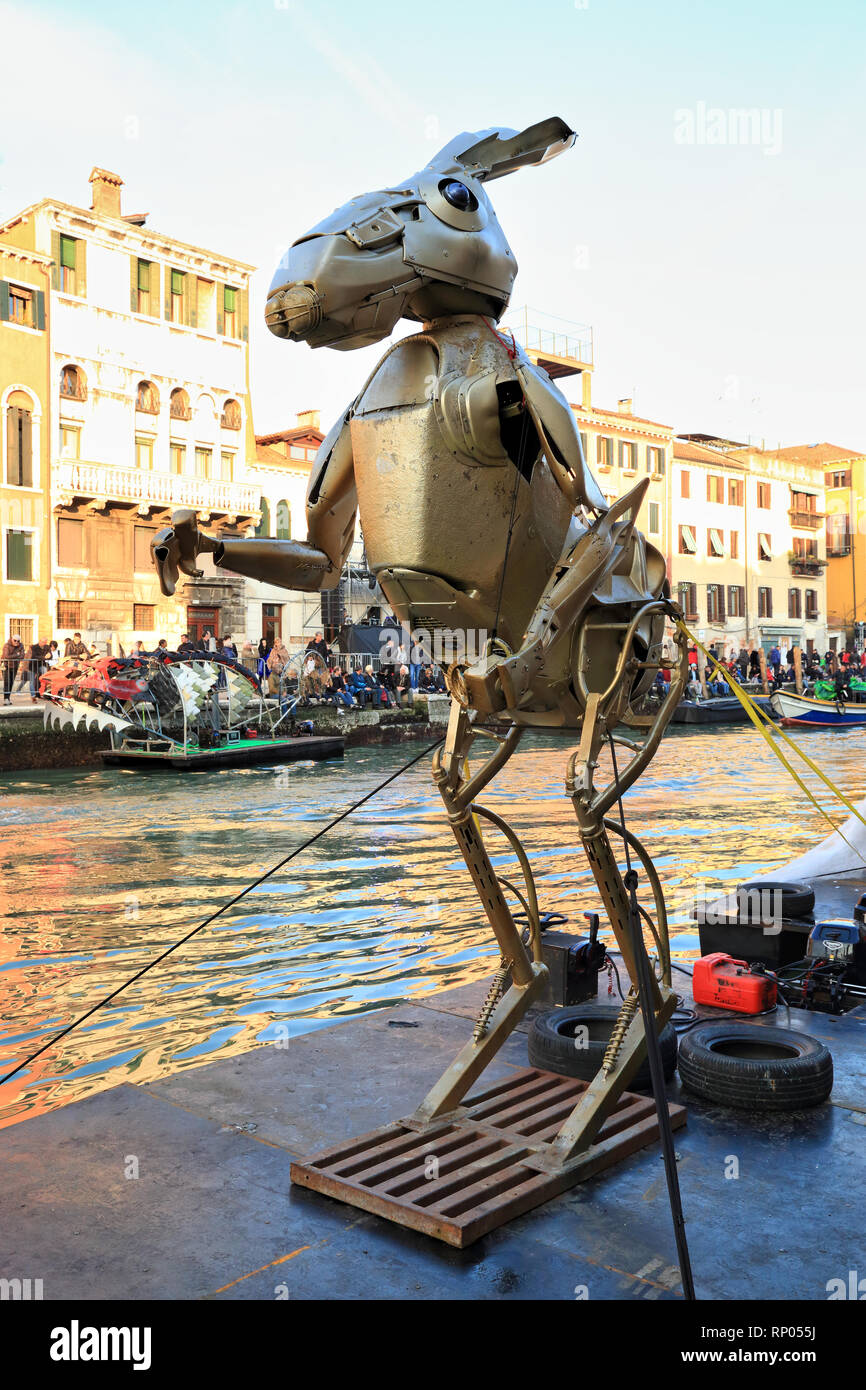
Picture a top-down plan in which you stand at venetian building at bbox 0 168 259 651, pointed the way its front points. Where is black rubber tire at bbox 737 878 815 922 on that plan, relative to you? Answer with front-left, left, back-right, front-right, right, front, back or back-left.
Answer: front-right

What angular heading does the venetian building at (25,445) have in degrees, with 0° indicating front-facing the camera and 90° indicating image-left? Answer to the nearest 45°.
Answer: approximately 315°

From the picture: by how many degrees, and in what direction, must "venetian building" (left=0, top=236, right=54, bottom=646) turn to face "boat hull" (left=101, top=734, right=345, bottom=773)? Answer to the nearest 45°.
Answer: approximately 45° to its right

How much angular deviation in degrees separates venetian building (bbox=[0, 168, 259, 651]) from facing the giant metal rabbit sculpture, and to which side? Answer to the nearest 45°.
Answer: approximately 45° to its right

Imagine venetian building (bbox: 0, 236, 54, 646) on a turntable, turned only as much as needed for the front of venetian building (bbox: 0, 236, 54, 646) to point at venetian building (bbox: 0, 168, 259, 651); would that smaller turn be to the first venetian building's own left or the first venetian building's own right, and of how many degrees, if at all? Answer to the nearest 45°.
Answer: approximately 90° to the first venetian building's own left

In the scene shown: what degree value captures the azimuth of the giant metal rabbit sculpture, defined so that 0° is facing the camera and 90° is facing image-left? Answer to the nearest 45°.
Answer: approximately 45°

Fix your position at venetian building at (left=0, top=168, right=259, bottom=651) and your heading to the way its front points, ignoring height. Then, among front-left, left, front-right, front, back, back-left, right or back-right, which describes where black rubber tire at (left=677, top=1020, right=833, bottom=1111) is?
front-right

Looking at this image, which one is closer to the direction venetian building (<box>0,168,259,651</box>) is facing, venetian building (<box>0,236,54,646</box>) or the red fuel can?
the red fuel can
